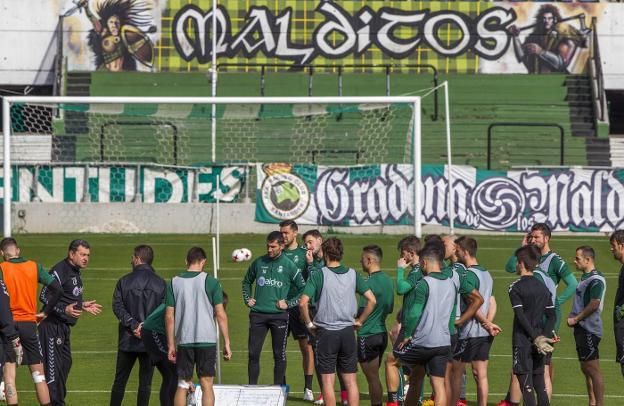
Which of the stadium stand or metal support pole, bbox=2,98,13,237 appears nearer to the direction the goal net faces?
the metal support pole

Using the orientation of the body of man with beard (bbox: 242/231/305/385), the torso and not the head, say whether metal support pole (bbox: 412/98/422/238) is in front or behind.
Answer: behind

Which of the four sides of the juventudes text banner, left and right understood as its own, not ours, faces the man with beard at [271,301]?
front

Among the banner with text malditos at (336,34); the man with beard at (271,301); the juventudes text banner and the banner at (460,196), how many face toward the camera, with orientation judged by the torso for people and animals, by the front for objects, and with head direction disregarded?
4

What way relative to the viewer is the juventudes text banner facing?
toward the camera

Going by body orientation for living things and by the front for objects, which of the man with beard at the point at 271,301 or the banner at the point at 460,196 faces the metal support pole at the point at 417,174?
the banner

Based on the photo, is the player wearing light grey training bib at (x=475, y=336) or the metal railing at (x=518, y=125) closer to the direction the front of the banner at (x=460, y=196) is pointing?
the player wearing light grey training bib

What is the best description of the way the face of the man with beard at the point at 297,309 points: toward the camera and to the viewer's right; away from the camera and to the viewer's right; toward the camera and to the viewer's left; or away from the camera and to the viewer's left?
toward the camera and to the viewer's left

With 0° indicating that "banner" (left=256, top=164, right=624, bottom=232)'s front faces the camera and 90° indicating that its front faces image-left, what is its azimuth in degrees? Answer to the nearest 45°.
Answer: approximately 0°

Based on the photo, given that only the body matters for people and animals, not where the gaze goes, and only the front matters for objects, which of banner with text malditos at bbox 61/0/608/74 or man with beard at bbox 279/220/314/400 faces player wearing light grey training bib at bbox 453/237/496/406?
the banner with text malditos

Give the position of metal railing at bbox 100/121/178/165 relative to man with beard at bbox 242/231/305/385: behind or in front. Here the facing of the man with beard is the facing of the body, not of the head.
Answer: behind

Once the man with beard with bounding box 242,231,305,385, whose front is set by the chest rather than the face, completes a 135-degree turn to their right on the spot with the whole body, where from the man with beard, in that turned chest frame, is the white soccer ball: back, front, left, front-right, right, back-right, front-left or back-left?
front-right
